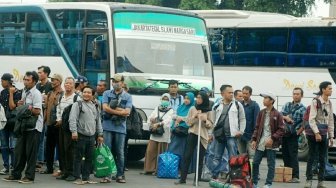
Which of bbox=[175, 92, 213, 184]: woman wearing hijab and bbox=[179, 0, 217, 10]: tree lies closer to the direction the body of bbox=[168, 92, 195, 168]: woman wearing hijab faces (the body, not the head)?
the woman wearing hijab

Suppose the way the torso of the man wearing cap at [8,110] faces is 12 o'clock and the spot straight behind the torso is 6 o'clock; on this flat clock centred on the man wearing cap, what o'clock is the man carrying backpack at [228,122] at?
The man carrying backpack is roughly at 8 o'clock from the man wearing cap.

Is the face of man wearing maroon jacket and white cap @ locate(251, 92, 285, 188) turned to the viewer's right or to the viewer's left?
to the viewer's left

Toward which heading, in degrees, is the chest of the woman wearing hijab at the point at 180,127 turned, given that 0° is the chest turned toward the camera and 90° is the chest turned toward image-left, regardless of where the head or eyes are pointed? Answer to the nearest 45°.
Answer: approximately 45°

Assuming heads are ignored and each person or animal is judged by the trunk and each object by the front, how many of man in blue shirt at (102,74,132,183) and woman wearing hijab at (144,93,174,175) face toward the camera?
2

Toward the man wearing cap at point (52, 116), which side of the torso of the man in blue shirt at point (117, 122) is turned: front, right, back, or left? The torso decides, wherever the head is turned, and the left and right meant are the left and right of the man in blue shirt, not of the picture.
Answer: right

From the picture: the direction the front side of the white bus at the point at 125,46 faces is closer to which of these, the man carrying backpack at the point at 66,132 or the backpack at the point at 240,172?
the backpack
